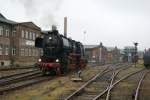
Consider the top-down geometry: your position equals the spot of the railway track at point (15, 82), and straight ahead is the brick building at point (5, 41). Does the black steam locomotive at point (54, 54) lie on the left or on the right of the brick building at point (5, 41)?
right

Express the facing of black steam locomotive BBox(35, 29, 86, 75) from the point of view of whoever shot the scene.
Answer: facing the viewer and to the left of the viewer

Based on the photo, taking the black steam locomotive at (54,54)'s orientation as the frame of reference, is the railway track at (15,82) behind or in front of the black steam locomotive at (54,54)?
in front

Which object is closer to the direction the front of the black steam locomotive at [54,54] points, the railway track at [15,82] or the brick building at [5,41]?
the railway track

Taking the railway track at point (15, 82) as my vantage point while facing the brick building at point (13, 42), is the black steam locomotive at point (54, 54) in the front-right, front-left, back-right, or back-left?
front-right

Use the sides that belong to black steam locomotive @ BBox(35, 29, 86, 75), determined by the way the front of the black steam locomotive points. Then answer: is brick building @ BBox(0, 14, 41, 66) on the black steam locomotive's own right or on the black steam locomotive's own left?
on the black steam locomotive's own right
